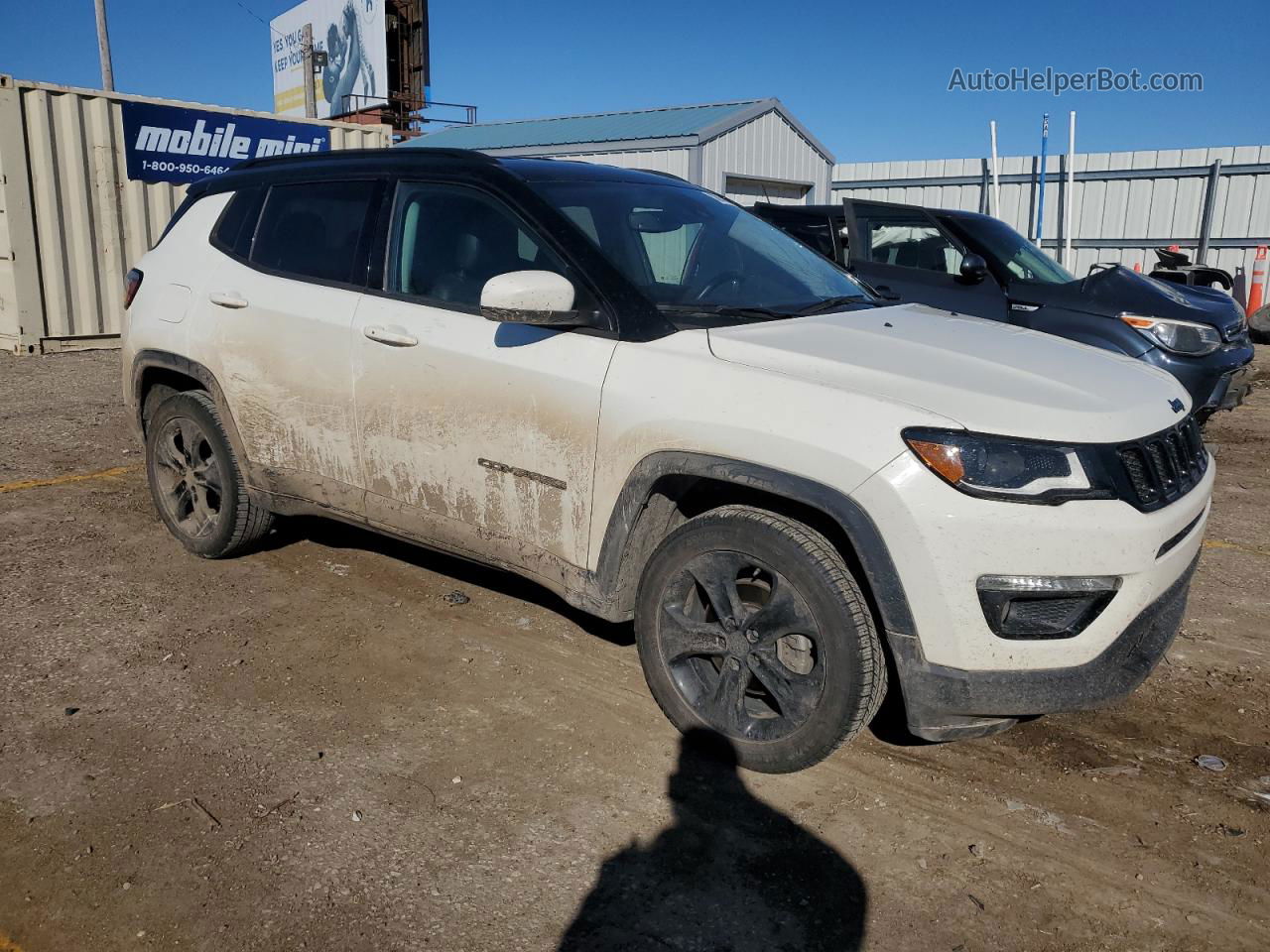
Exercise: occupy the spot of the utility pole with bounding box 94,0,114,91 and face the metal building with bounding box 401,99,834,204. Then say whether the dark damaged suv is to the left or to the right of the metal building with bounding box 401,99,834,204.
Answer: right

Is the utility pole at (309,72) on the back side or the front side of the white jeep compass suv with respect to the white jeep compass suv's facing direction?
on the back side

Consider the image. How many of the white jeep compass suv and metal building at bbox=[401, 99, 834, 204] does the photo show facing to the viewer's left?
0

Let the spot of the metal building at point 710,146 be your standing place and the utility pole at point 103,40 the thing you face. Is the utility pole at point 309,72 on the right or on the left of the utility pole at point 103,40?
right

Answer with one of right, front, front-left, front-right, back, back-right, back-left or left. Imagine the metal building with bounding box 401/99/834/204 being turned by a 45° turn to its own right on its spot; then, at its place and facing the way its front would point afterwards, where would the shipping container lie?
front-right

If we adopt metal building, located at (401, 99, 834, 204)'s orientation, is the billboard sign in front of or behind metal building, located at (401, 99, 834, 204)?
behind

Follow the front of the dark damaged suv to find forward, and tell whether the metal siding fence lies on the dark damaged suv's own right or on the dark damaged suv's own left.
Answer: on the dark damaged suv's own left

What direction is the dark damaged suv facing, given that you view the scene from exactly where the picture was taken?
facing the viewer and to the right of the viewer

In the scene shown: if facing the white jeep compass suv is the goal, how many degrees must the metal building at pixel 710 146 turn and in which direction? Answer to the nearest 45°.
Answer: approximately 45° to its right

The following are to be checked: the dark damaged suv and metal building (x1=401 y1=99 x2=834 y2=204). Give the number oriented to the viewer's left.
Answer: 0

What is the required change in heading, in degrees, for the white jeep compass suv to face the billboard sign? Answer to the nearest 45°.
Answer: approximately 135° to its left

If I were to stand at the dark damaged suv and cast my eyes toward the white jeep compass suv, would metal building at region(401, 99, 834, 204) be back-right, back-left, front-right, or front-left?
back-right
